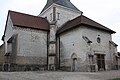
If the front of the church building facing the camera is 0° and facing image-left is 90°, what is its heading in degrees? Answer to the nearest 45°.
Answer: approximately 315°
